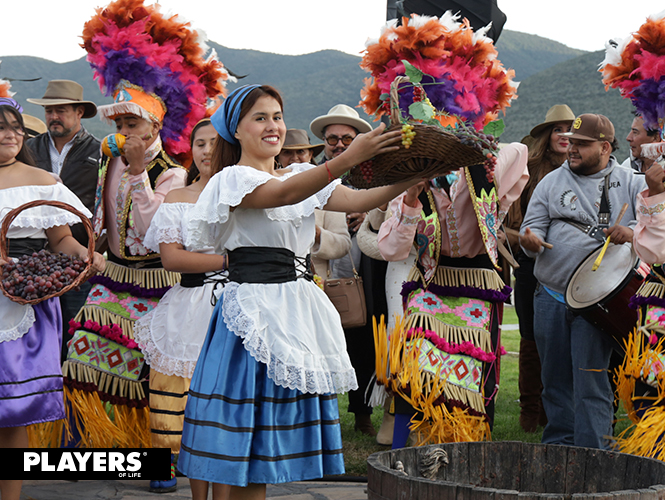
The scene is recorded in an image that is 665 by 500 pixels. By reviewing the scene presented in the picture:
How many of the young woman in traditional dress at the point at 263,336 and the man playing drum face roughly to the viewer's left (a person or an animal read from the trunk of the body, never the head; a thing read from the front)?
0

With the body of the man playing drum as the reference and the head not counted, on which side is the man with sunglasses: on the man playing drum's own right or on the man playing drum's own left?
on the man playing drum's own right

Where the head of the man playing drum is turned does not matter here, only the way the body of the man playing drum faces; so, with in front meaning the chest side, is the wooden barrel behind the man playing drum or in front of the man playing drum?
in front

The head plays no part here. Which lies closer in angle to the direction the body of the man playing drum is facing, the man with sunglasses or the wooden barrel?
the wooden barrel

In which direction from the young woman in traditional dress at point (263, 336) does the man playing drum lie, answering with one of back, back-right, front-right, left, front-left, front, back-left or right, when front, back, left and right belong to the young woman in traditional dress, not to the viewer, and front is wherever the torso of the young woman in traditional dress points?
left

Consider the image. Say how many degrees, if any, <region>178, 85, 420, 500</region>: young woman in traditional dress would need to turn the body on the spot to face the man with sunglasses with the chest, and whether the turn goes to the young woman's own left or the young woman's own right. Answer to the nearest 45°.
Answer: approximately 135° to the young woman's own left

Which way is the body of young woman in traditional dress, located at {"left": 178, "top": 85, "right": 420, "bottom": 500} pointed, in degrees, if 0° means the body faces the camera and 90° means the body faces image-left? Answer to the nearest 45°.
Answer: approximately 315°

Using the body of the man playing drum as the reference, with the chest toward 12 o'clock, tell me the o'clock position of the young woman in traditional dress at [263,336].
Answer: The young woman in traditional dress is roughly at 1 o'clock from the man playing drum.

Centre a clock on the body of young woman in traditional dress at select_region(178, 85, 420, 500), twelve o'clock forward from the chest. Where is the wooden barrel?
The wooden barrel is roughly at 11 o'clock from the young woman in traditional dress.
